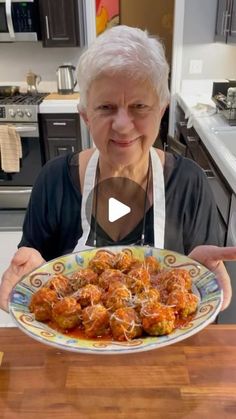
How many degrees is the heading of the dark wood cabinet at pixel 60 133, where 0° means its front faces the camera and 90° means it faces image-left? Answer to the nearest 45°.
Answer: approximately 0°

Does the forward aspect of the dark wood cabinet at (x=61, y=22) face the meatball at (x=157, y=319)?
yes

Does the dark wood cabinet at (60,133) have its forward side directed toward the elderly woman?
yes

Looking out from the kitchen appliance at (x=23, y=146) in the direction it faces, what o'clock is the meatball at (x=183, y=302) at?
The meatball is roughly at 12 o'clock from the kitchen appliance.

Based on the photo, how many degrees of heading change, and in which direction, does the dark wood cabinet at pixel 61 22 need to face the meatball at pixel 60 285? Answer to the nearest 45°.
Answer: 0° — it already faces it

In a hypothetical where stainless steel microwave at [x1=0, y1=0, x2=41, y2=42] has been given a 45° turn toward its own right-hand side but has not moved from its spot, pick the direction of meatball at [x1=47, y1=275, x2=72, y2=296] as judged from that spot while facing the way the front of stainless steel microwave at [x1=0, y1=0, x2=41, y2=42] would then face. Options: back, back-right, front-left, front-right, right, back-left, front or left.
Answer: front-left

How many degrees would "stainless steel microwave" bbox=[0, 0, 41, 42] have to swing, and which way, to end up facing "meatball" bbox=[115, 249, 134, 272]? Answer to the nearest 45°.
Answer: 0° — it already faces it

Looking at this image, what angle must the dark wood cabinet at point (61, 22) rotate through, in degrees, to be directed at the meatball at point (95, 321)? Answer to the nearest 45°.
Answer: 0° — it already faces it

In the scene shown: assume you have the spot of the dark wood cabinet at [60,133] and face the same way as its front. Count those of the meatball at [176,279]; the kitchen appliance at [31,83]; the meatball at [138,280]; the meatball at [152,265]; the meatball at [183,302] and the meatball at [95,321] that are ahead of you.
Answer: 5

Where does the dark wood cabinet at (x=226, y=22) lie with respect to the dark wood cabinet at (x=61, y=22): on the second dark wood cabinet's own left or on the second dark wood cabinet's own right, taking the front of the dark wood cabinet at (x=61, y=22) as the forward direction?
on the second dark wood cabinet's own left
